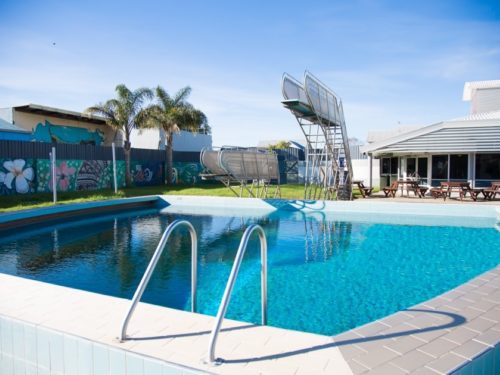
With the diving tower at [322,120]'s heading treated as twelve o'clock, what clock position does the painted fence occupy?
The painted fence is roughly at 2 o'clock from the diving tower.

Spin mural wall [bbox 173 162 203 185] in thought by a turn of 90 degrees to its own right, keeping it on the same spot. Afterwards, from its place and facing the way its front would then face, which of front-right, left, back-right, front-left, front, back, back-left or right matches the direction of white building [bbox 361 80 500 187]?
back-left

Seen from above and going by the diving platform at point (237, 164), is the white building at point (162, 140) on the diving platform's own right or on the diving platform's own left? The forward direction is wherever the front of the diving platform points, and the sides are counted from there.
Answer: on the diving platform's own right

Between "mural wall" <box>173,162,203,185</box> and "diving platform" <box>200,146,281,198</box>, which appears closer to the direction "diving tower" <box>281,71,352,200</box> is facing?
the diving platform

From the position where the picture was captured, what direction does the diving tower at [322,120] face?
facing the viewer and to the left of the viewer

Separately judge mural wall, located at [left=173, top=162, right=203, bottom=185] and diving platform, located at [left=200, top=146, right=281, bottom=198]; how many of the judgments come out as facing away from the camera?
0

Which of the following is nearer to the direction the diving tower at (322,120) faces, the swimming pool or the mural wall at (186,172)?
the swimming pool

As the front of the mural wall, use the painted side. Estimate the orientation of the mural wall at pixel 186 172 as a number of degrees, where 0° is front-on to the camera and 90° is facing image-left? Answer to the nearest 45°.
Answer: approximately 0°

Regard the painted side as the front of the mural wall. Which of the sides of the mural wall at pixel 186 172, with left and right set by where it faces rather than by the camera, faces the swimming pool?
front

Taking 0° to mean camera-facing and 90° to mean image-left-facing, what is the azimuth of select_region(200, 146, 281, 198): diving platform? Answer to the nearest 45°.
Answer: approximately 45°
